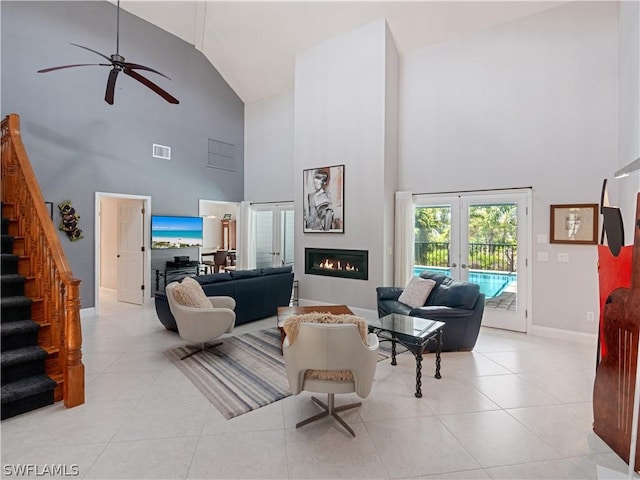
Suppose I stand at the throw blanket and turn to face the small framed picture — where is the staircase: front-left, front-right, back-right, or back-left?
back-left

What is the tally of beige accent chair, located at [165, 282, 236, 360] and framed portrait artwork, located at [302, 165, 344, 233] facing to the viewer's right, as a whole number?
1

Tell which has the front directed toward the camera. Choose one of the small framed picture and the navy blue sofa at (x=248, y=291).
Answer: the small framed picture

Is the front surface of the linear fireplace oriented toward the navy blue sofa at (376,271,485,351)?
no

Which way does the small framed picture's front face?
toward the camera

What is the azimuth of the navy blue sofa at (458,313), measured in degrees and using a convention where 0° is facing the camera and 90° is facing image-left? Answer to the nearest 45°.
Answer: approximately 45°

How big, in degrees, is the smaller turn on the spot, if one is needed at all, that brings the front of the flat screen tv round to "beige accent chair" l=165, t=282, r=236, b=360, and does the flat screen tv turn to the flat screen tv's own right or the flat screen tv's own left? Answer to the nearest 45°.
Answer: approximately 45° to the flat screen tv's own right

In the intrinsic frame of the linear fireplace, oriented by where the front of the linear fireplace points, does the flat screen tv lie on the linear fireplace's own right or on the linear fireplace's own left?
on the linear fireplace's own right

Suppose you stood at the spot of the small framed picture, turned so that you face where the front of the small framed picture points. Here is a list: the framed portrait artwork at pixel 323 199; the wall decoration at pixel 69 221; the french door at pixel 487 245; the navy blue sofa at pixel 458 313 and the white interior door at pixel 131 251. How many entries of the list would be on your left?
0

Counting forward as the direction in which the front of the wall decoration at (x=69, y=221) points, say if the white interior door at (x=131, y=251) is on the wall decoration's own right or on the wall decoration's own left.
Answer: on the wall decoration's own left

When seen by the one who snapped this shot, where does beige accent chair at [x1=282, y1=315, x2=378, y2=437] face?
facing away from the viewer
